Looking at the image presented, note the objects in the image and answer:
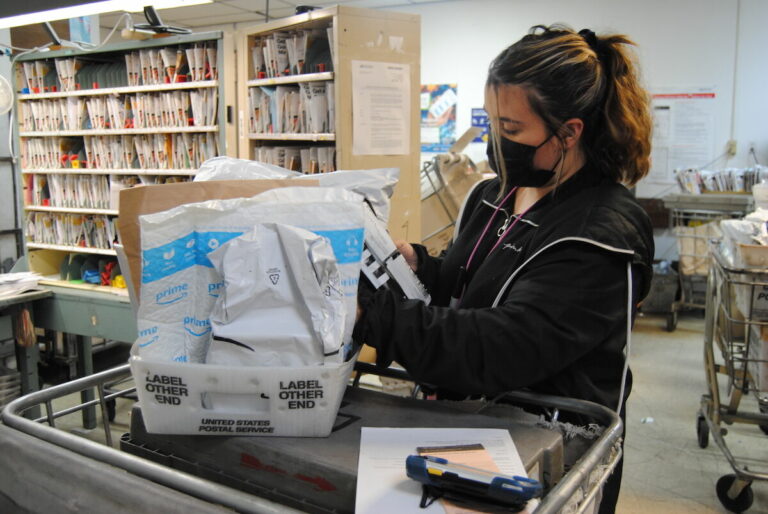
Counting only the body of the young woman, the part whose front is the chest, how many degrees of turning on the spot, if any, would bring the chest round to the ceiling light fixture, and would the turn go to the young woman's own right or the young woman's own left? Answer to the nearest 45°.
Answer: approximately 90° to the young woman's own right

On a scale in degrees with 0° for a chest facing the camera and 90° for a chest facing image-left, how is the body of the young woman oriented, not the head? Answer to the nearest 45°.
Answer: approximately 45°

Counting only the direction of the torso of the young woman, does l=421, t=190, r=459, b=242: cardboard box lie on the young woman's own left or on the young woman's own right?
on the young woman's own right

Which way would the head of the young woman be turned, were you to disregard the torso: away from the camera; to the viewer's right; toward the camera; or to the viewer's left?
to the viewer's left
